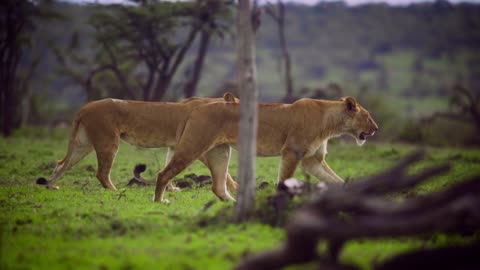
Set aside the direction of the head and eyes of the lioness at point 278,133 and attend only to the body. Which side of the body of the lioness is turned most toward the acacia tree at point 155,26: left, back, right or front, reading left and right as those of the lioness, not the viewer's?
left

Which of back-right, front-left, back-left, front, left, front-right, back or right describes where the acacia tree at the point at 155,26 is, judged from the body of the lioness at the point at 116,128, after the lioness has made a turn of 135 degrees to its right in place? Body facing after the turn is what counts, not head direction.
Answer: back-right

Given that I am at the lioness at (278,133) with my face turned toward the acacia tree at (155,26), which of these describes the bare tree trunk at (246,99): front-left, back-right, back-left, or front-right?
back-left

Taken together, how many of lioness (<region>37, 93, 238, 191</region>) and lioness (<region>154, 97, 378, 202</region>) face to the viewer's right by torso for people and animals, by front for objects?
2

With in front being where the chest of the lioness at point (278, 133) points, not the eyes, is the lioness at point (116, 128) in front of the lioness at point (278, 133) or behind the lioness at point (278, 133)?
behind

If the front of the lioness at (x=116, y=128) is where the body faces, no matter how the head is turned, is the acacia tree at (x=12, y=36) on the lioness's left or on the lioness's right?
on the lioness's left

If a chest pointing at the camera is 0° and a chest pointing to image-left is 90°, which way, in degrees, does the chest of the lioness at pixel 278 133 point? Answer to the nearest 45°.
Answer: approximately 270°

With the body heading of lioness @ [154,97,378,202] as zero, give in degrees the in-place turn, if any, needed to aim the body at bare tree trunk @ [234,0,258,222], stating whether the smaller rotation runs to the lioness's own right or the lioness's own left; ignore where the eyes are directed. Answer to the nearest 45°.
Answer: approximately 90° to the lioness's own right

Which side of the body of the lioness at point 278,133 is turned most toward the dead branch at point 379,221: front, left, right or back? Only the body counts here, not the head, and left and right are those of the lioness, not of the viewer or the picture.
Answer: right

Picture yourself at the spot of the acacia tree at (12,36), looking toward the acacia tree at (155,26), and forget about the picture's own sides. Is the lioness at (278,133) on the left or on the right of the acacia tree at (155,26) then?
right

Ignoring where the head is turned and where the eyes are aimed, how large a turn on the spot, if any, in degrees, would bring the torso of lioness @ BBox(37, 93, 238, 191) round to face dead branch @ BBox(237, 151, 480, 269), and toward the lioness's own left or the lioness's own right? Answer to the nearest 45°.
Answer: approximately 90° to the lioness's own right

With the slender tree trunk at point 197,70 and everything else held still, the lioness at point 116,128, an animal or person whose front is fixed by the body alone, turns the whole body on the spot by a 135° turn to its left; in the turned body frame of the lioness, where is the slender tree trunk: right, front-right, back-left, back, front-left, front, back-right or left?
front-right

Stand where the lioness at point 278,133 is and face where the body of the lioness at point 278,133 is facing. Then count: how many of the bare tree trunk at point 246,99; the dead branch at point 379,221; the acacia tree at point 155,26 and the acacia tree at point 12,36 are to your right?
2

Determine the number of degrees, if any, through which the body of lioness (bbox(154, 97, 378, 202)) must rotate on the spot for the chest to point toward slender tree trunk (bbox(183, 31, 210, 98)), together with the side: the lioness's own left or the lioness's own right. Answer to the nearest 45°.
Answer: approximately 90° to the lioness's own left

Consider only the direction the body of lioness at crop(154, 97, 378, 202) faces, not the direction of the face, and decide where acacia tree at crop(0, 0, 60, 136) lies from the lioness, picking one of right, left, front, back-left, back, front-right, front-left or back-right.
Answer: back-left

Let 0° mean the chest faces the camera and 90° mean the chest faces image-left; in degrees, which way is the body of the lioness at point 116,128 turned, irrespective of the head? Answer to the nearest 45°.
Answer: approximately 270°
